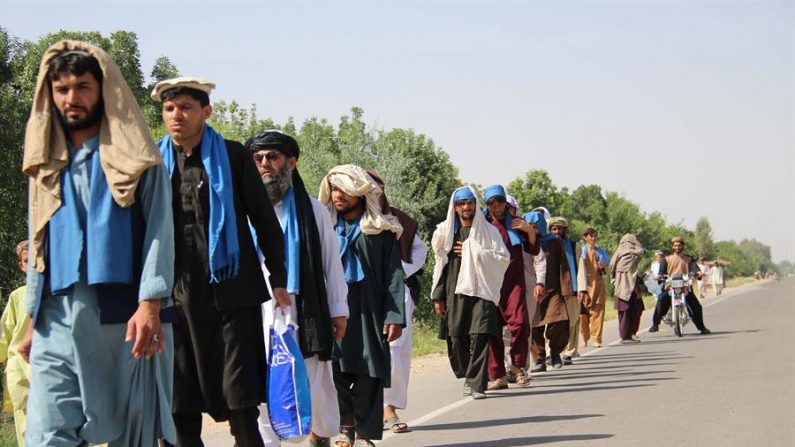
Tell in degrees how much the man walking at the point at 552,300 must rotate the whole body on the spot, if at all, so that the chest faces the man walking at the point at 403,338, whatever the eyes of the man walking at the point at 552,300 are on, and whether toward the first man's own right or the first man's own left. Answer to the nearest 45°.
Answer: approximately 45° to the first man's own left

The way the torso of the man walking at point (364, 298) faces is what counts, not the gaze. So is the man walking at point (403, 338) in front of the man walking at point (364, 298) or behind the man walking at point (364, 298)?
behind

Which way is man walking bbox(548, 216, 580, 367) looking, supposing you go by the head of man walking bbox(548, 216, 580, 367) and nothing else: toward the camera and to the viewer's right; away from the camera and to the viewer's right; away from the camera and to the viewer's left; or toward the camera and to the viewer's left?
toward the camera and to the viewer's left

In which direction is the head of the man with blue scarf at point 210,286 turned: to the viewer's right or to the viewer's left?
to the viewer's left

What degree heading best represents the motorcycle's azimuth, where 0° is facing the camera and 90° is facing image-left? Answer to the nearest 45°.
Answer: approximately 0°

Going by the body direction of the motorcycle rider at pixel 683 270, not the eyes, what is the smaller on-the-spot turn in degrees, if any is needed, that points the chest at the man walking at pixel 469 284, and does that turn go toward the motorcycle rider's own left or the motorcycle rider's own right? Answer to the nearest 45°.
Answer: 0° — they already face them

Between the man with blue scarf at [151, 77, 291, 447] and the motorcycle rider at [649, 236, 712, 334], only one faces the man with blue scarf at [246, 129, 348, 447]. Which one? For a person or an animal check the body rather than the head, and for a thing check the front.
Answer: the motorcycle rider

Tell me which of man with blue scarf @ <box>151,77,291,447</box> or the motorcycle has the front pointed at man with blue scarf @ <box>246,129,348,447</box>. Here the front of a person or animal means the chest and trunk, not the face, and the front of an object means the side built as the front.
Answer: the motorcycle

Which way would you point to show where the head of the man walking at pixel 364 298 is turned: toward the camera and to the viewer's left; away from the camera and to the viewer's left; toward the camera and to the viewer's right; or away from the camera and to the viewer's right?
toward the camera and to the viewer's left

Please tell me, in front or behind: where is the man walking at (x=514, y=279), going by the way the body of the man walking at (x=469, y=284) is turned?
behind

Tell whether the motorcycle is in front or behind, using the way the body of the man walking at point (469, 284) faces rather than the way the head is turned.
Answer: behind

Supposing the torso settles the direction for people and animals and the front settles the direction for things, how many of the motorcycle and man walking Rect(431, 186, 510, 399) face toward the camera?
2
